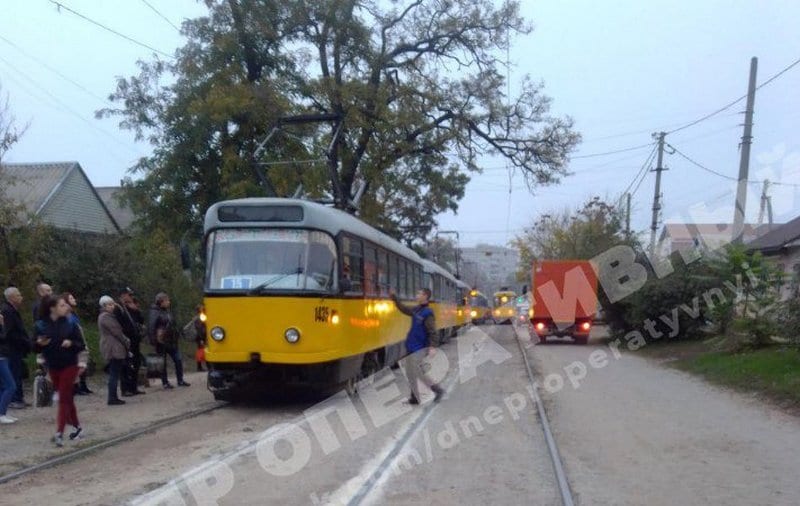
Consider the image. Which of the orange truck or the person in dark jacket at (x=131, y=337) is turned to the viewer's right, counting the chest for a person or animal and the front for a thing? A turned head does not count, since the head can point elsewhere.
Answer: the person in dark jacket

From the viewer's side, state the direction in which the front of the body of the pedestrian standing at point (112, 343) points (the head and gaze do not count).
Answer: to the viewer's right

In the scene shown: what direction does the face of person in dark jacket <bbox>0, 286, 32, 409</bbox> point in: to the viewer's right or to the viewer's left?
to the viewer's right

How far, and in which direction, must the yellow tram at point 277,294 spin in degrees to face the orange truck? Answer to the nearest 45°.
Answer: approximately 180°

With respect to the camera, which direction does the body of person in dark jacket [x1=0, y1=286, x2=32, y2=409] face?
to the viewer's right

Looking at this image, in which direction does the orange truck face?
away from the camera

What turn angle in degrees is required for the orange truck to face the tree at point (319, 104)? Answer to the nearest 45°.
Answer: approximately 135° to its left

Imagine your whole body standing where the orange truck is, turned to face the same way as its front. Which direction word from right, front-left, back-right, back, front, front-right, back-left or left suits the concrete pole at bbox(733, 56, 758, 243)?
back-right

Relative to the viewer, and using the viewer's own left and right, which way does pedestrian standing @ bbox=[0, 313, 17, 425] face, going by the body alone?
facing to the right of the viewer
